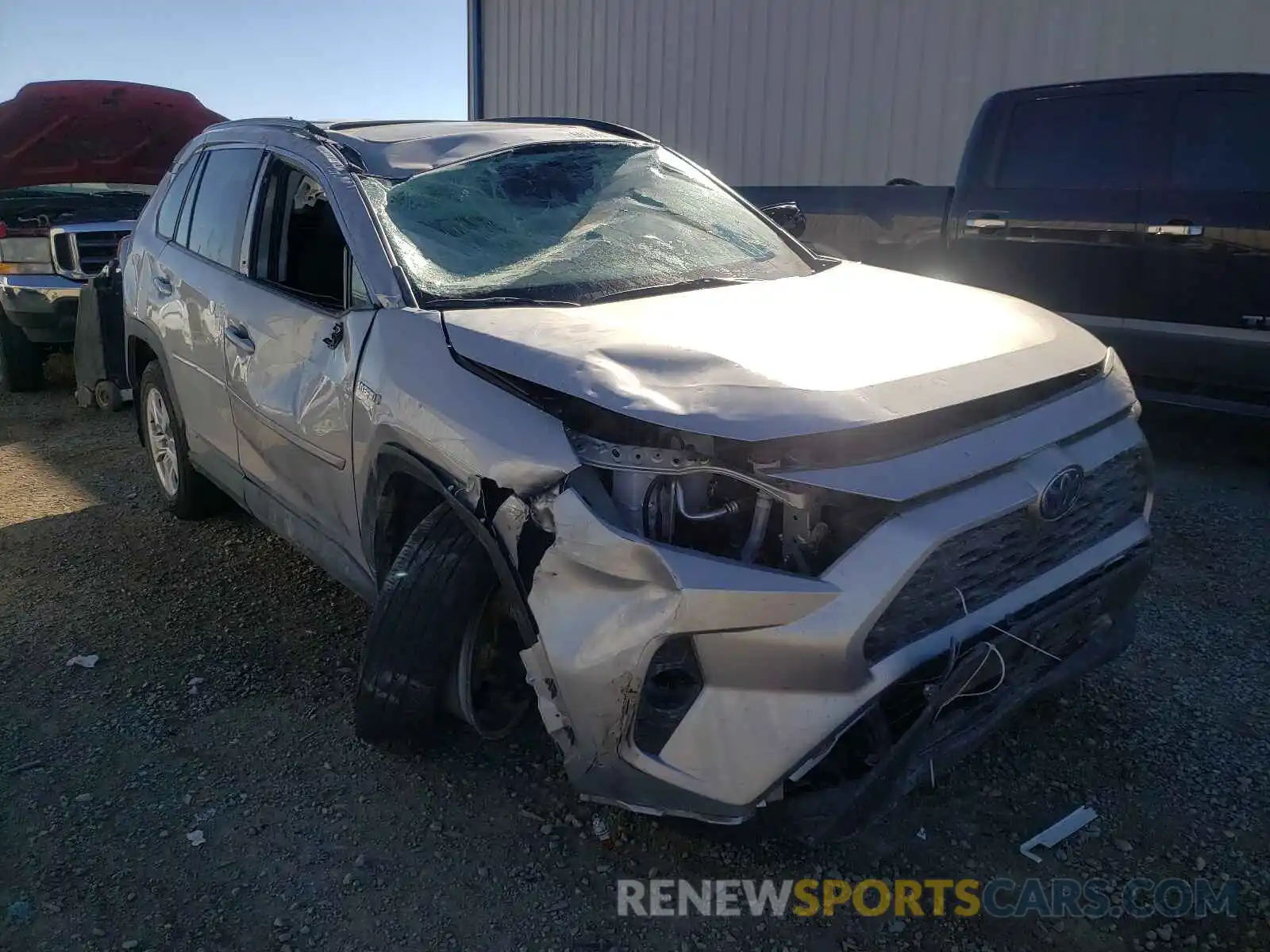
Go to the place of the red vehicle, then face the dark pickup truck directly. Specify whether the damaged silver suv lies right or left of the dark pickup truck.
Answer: right

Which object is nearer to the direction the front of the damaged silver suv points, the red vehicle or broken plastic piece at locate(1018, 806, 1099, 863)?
the broken plastic piece

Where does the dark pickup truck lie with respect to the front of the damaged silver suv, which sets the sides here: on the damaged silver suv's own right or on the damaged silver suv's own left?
on the damaged silver suv's own left

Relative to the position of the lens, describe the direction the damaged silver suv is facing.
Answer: facing the viewer and to the right of the viewer

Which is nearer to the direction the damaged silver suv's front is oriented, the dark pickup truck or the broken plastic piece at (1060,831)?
the broken plastic piece

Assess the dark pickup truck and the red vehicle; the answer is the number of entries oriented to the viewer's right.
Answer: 1

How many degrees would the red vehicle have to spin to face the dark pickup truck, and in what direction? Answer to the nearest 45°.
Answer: approximately 45° to its left

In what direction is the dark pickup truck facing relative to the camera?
to the viewer's right

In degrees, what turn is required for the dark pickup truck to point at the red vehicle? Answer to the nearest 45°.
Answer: approximately 180°

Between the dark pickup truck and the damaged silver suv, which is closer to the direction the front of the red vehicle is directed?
the damaged silver suv
